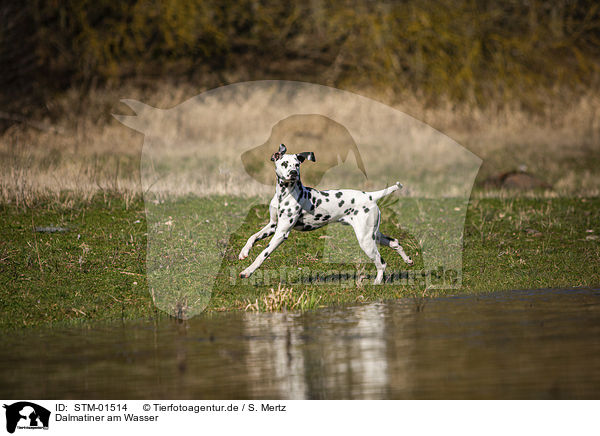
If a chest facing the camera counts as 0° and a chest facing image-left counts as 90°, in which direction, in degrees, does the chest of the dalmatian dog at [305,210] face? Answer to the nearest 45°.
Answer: approximately 90°
